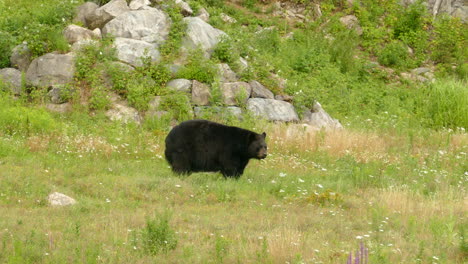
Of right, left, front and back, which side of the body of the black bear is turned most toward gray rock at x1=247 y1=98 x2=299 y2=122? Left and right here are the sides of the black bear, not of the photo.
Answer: left

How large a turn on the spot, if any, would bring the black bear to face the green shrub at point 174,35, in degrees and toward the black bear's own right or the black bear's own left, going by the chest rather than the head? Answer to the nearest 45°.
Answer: approximately 90° to the black bear's own left

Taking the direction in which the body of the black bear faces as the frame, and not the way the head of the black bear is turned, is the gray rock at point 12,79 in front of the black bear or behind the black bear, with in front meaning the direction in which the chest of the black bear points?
behind

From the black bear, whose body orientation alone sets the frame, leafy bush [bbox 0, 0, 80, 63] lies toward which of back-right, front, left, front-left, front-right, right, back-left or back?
back-left

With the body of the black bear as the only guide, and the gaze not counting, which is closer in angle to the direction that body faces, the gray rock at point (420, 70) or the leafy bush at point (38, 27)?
the gray rock

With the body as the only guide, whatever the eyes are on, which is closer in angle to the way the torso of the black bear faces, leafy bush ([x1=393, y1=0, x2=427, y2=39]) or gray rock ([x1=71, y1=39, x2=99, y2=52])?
the leafy bush

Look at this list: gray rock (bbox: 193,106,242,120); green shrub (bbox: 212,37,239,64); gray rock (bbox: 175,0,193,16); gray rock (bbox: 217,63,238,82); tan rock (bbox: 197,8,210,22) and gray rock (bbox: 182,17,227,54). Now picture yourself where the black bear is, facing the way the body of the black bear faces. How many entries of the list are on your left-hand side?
6

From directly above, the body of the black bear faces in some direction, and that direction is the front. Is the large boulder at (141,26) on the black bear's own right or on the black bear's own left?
on the black bear's own left

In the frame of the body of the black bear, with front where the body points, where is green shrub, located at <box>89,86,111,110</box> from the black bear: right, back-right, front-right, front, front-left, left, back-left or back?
back-left

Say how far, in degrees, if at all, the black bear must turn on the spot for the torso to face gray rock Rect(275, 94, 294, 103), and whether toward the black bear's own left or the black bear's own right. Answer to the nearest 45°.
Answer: approximately 90° to the black bear's own left

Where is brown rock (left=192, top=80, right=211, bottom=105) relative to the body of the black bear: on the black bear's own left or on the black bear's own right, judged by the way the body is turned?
on the black bear's own left

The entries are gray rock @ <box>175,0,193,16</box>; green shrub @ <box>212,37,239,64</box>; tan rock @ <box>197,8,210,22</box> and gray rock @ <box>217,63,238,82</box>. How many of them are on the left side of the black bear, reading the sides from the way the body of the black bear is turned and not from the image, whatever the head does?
4

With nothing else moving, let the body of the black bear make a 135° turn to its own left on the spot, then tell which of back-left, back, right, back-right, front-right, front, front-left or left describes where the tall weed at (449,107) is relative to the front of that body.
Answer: right

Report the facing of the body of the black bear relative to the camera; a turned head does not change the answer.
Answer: to the viewer's right

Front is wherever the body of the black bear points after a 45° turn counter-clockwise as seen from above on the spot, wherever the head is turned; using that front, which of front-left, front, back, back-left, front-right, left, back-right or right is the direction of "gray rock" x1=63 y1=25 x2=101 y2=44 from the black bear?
left
